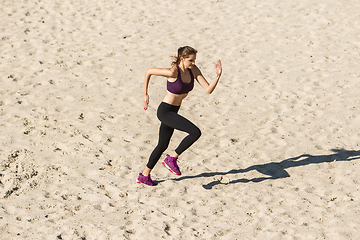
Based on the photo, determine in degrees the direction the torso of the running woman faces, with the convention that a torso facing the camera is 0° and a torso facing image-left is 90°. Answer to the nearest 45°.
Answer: approximately 315°
